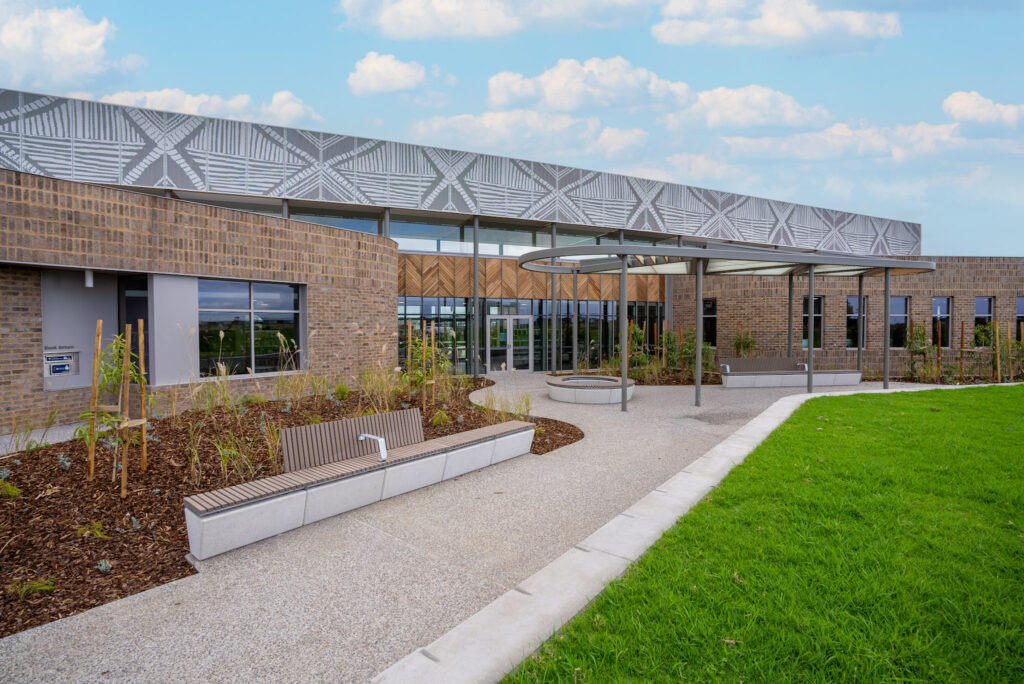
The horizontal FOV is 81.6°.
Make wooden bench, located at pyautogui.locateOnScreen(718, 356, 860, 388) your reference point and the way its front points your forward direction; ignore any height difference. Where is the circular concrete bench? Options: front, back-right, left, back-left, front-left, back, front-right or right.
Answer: front-right

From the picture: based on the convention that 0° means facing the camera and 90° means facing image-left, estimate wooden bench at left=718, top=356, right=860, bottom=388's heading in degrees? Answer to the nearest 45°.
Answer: approximately 0°

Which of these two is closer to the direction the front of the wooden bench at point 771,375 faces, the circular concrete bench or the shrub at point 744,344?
the circular concrete bench

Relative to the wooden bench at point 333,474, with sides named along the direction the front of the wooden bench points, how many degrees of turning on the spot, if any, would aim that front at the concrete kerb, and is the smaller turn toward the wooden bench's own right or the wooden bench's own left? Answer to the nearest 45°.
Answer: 0° — it already faces it

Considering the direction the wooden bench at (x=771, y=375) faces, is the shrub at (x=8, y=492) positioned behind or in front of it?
in front

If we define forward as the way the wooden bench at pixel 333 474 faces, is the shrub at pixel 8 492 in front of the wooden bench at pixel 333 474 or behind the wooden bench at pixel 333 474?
behind

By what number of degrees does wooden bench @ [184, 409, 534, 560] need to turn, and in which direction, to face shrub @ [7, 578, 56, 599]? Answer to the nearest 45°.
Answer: approximately 90° to its right

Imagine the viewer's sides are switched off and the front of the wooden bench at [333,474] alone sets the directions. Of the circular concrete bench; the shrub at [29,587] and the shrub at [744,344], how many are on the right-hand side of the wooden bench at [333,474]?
1

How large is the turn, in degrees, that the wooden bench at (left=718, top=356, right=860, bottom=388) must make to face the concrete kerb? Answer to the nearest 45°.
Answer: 0° — it already faces it

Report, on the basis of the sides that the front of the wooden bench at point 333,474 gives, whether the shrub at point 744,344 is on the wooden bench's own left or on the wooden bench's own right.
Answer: on the wooden bench's own left

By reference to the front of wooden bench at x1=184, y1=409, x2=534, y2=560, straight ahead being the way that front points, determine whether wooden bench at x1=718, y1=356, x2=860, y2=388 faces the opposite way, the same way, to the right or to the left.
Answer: to the right

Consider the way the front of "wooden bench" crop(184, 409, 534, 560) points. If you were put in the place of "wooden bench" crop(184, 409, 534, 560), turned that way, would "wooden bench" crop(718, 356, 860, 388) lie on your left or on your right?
on your left

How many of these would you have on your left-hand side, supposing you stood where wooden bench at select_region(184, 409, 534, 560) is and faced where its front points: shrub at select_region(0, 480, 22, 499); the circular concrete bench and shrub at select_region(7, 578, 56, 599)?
1
